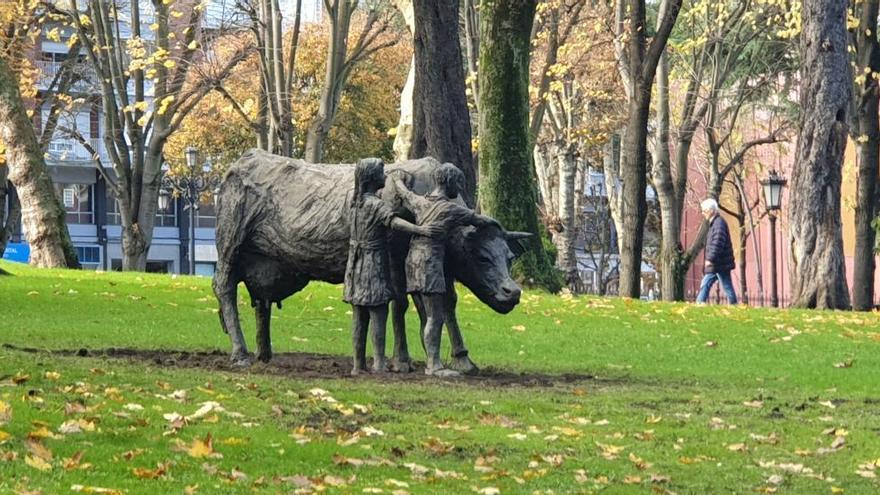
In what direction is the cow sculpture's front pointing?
to the viewer's right

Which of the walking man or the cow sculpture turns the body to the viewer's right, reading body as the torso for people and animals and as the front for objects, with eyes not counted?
the cow sculpture

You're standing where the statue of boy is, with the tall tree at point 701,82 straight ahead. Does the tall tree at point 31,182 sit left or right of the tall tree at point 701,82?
left

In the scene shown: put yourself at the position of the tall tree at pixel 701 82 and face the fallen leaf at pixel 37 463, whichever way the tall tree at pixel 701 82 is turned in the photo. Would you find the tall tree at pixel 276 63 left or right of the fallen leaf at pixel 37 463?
right

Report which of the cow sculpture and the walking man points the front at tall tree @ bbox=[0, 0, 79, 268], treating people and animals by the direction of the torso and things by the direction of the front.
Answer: the walking man

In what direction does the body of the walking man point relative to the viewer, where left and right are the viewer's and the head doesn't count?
facing to the left of the viewer

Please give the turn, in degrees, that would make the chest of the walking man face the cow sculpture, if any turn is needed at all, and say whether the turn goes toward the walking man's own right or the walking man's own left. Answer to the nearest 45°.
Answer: approximately 90° to the walking man's own left

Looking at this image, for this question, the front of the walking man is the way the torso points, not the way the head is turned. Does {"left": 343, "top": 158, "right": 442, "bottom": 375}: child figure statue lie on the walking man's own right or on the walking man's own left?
on the walking man's own left

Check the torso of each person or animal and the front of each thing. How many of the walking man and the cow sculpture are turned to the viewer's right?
1

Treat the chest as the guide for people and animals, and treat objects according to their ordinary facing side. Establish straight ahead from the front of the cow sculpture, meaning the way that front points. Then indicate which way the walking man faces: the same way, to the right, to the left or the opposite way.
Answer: the opposite way

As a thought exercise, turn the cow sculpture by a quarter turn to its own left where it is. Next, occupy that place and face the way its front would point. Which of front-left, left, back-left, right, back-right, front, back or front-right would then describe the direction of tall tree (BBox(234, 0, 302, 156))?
front
